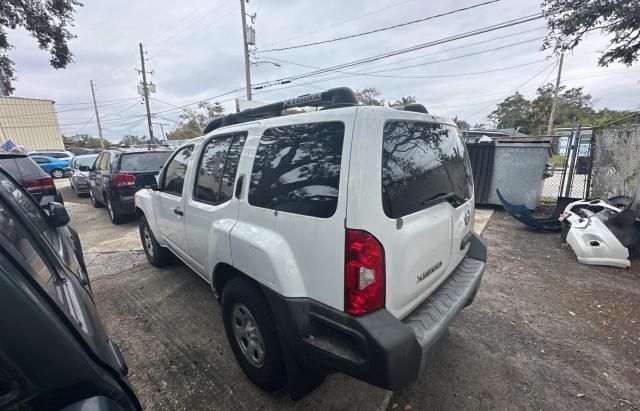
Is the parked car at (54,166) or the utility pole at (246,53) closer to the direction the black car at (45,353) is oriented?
the parked car

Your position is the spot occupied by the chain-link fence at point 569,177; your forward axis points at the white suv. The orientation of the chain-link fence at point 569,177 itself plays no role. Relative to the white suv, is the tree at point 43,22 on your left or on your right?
right

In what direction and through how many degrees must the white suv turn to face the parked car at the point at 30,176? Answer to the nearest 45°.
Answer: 0° — it already faces it

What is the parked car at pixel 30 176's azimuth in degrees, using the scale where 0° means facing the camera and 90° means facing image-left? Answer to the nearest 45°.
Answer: approximately 135°

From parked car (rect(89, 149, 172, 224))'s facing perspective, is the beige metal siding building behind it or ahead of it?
ahead

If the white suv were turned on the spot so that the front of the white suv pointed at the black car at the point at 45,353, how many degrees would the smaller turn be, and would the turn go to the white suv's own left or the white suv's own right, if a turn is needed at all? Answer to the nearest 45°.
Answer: approximately 90° to the white suv's own left

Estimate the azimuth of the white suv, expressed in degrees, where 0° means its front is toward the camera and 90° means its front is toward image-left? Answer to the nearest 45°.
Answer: approximately 135°

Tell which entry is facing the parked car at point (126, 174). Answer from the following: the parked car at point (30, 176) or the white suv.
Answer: the white suv

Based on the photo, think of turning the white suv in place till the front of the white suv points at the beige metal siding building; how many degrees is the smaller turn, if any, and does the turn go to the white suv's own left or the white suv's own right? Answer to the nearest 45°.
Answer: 0° — it already faces it
